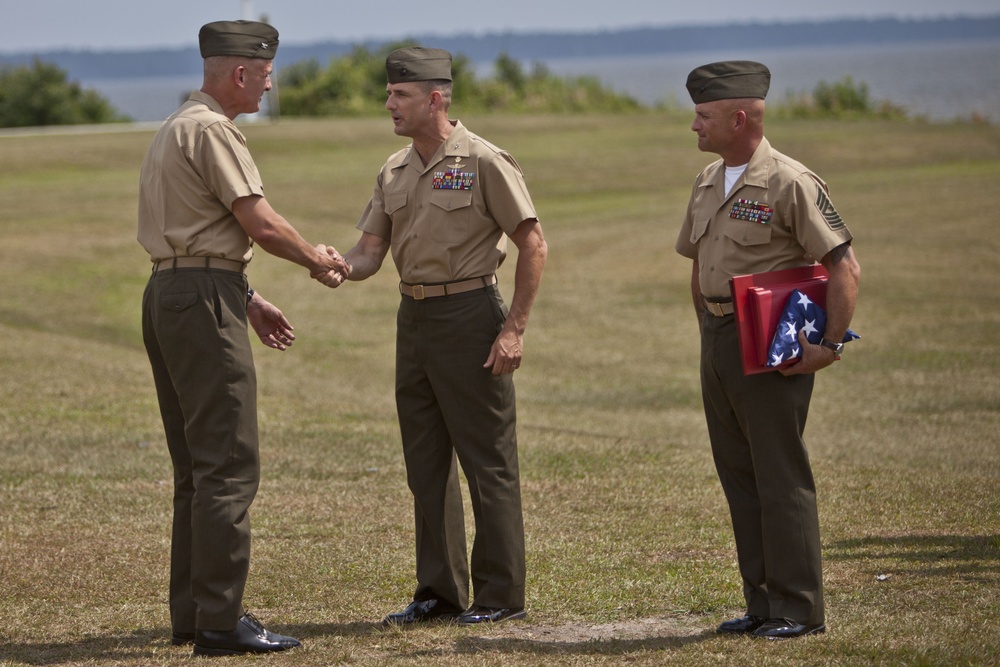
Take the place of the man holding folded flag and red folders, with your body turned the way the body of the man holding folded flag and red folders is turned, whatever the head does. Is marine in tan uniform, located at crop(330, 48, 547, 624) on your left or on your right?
on your right

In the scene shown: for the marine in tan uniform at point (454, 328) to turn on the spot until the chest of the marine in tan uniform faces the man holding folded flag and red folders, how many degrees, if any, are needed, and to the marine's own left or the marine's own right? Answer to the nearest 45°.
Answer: approximately 135° to the marine's own left

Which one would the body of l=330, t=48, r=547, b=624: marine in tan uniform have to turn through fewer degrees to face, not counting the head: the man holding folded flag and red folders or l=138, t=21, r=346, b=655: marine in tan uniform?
the marine in tan uniform

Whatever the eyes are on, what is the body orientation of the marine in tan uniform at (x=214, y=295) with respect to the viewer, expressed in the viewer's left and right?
facing away from the viewer and to the right of the viewer

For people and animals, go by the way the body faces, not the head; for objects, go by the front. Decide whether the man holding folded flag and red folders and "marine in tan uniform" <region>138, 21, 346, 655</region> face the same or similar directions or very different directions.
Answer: very different directions

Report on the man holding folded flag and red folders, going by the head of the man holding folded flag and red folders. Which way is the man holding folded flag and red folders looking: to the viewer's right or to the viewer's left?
to the viewer's left

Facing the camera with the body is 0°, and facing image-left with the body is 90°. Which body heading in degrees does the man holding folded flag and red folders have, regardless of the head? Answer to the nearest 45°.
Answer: approximately 45°

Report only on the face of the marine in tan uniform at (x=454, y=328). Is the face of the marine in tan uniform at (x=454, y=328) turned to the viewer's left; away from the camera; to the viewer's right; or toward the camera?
to the viewer's left

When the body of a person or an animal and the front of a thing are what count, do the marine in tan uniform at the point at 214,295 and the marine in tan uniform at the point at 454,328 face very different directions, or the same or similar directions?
very different directions
